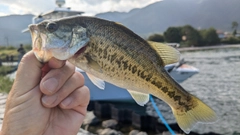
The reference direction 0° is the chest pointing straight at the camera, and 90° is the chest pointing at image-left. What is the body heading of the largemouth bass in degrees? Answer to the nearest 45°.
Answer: approximately 90°
